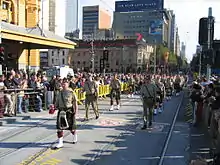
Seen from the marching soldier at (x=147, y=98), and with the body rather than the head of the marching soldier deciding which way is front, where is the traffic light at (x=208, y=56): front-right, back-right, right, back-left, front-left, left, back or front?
back-left

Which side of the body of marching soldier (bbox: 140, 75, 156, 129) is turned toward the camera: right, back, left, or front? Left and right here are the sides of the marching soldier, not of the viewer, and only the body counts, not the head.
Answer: front

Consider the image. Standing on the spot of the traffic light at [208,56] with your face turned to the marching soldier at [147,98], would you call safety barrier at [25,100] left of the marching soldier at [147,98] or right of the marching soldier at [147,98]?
right

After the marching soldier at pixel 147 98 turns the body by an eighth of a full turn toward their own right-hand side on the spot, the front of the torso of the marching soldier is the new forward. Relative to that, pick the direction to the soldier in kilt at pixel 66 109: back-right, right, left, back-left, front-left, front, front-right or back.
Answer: front

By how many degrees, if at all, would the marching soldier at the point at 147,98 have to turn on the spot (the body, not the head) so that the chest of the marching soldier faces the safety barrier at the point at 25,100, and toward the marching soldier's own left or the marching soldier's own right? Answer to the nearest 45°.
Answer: approximately 135° to the marching soldier's own right
